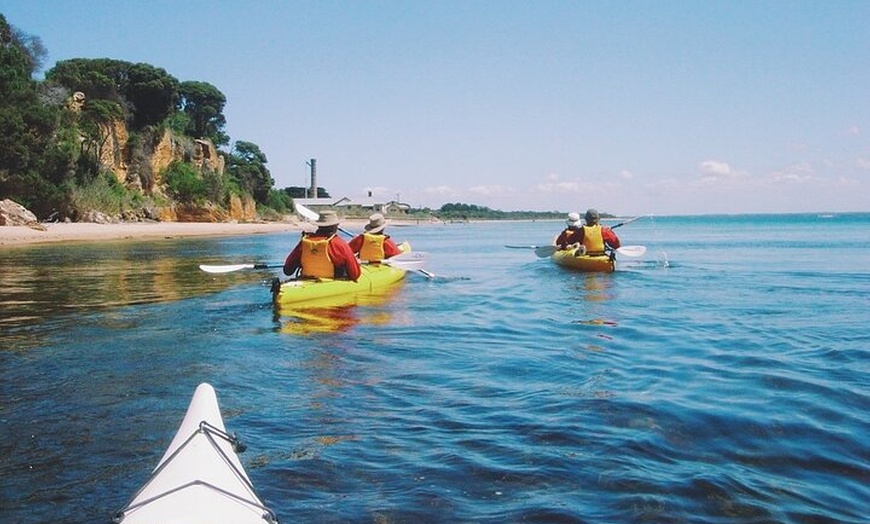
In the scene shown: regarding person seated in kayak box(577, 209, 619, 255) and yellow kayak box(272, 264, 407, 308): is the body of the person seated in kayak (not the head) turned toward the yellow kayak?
no

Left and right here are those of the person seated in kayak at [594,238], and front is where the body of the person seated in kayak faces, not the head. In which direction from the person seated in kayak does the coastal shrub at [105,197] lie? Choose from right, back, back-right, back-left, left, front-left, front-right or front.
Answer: front-left

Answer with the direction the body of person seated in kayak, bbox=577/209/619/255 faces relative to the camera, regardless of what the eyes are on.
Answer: away from the camera

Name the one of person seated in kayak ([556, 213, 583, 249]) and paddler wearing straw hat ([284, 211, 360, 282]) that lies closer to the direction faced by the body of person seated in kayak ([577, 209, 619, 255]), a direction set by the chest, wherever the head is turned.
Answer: the person seated in kayak

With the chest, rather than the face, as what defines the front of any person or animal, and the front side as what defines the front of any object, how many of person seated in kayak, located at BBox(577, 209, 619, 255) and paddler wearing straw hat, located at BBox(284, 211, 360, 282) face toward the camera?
0

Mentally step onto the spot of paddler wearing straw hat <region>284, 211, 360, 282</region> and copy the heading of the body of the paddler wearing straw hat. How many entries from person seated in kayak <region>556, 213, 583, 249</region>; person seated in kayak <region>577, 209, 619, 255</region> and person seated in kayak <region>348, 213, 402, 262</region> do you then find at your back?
0

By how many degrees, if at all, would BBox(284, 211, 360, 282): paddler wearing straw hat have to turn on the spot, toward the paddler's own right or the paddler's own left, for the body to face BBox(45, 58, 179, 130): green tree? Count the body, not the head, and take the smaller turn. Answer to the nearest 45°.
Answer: approximately 45° to the paddler's own left

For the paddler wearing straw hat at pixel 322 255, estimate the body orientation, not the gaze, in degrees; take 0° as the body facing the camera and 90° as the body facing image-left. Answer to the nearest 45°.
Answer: approximately 225°

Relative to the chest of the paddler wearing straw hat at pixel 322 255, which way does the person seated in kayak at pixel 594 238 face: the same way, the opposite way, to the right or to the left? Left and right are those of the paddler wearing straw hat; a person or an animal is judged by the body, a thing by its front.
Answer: the same way

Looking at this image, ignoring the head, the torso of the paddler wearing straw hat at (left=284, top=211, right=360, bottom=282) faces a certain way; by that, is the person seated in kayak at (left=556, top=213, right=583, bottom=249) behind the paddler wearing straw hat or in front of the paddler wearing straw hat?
in front

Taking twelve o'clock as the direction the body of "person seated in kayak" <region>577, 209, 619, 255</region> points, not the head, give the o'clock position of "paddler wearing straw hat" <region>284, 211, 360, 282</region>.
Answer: The paddler wearing straw hat is roughly at 7 o'clock from the person seated in kayak.

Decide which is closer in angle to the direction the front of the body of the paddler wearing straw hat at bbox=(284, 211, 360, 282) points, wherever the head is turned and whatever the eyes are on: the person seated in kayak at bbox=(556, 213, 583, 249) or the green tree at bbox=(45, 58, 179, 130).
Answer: the person seated in kayak

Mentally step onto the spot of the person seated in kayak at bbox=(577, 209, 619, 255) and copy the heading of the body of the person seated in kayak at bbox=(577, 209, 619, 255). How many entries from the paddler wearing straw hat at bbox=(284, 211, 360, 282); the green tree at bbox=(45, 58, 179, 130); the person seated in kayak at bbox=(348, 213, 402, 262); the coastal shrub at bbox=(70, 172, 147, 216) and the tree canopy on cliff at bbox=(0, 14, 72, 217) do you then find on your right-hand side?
0

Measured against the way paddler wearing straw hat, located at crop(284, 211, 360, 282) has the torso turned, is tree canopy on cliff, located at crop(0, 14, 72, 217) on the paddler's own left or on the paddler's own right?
on the paddler's own left

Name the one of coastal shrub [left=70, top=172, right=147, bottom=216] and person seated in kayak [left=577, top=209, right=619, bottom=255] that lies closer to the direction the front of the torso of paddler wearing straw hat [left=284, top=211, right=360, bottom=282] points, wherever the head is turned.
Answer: the person seated in kayak

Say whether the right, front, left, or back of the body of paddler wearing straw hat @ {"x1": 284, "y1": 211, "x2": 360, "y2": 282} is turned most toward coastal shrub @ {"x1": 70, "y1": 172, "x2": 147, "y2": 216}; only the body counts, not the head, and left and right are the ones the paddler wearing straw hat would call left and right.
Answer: left

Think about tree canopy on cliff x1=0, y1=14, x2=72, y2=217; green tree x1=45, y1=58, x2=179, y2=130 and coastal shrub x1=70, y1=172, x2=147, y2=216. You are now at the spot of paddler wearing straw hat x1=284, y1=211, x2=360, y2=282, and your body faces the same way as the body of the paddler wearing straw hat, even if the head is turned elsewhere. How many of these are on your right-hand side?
0

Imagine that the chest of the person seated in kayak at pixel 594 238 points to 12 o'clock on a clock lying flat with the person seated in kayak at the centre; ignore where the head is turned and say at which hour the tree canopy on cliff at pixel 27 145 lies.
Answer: The tree canopy on cliff is roughly at 10 o'clock from the person seated in kayak.

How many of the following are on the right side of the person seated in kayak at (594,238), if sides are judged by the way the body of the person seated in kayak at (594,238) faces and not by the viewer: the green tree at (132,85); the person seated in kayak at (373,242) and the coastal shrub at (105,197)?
0

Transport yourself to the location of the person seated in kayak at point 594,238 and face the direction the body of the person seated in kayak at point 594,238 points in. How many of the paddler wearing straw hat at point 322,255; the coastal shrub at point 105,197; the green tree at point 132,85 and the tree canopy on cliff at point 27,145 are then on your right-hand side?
0
